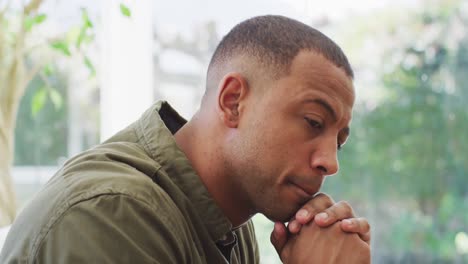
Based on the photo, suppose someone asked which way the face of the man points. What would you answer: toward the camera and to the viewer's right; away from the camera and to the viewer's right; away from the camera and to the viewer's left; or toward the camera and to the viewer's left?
toward the camera and to the viewer's right

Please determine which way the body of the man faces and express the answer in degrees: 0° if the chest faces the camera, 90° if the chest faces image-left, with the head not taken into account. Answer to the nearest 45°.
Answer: approximately 270°

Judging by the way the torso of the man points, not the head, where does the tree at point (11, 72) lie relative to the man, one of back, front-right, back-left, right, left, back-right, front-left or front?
back-left
